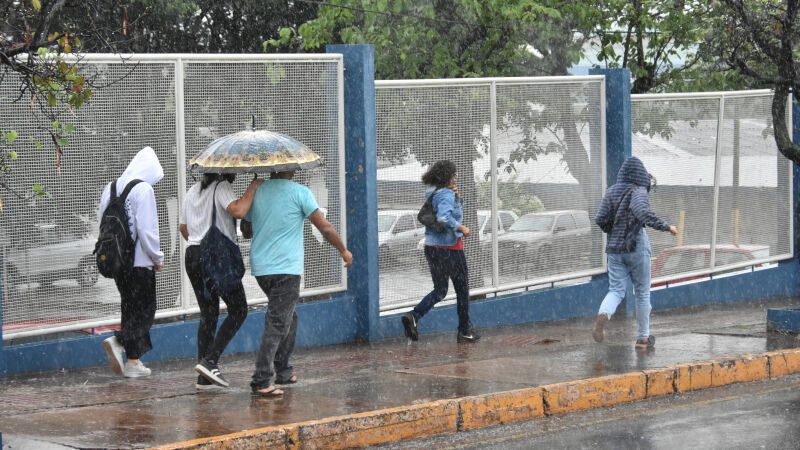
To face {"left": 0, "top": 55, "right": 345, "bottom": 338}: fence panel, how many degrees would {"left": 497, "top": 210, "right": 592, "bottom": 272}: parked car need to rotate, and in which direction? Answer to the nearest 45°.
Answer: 0° — it already faces it

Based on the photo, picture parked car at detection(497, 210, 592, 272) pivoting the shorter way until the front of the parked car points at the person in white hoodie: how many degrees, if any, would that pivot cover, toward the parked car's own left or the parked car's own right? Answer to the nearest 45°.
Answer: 0° — it already faces them

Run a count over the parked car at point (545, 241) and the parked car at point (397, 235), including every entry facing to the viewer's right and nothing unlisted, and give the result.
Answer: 0
